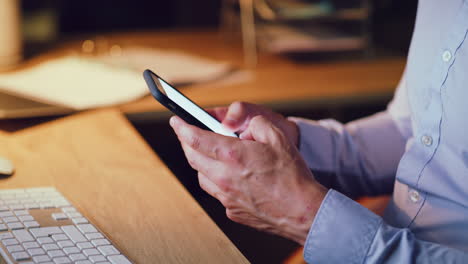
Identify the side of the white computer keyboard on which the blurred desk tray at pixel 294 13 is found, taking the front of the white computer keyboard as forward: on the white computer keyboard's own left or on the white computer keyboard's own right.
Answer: on the white computer keyboard's own left

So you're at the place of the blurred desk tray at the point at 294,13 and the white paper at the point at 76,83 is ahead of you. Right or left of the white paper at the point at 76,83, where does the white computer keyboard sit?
left

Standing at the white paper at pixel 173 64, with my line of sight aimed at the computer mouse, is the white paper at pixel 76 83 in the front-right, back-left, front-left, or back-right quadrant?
front-right

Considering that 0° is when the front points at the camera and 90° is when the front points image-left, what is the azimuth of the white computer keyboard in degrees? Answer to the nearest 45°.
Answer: approximately 270°

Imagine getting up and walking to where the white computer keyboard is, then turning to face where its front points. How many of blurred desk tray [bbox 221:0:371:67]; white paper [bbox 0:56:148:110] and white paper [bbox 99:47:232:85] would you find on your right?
0

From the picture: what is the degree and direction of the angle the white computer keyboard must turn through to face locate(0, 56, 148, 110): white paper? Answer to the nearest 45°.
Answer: approximately 90° to its left
